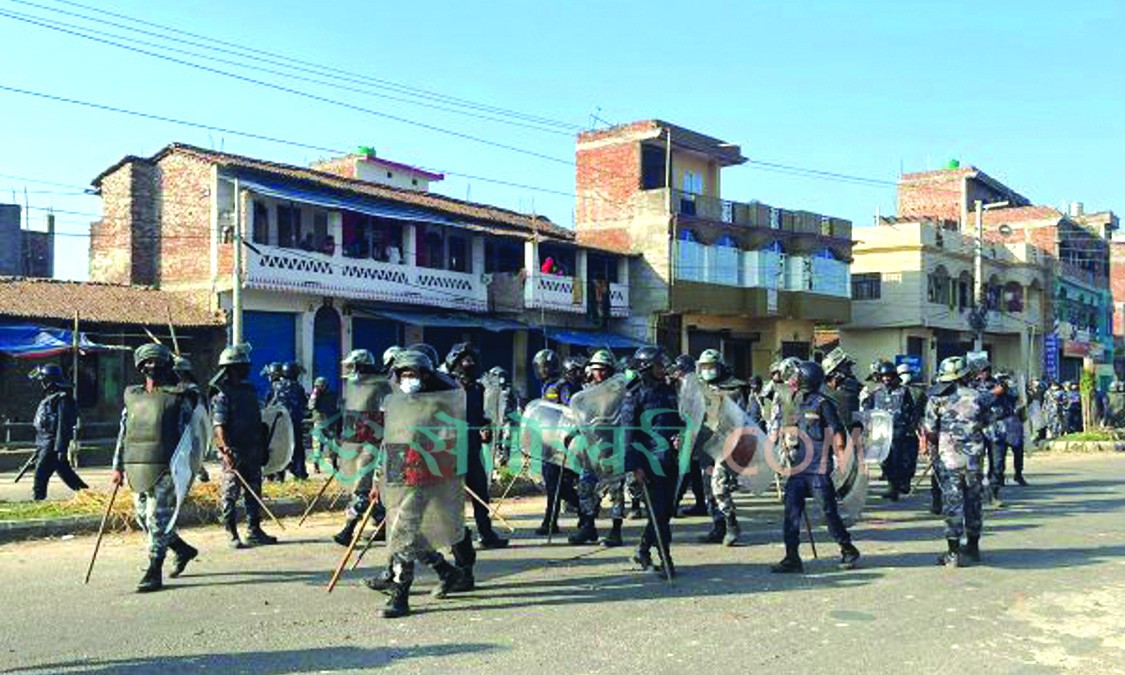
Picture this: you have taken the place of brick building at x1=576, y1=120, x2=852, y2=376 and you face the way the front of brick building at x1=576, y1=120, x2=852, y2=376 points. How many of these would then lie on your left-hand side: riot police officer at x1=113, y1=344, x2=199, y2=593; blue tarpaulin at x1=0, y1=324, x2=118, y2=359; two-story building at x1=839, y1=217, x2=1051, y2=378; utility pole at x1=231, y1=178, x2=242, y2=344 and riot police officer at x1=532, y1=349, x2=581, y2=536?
1

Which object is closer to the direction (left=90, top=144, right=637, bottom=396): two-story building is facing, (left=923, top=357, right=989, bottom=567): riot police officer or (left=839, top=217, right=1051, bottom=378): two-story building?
the riot police officer

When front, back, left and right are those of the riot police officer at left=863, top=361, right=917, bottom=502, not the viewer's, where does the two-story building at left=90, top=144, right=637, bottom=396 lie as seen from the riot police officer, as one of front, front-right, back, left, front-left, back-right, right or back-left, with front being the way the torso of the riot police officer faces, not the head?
right

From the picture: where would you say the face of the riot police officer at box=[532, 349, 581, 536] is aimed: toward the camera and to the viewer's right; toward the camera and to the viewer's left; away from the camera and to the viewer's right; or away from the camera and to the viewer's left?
toward the camera and to the viewer's left

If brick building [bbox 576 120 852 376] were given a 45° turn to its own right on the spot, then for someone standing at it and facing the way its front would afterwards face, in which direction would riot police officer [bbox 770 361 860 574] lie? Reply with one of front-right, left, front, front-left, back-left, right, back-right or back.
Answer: front

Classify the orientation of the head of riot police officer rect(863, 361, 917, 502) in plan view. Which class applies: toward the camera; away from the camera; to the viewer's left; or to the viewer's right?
toward the camera

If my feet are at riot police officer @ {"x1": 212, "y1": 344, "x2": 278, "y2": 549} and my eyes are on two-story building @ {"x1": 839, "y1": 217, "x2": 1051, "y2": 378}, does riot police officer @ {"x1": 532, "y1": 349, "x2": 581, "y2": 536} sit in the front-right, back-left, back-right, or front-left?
front-right

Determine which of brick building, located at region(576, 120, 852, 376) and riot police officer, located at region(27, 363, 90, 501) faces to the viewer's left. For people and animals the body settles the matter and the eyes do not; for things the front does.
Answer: the riot police officer

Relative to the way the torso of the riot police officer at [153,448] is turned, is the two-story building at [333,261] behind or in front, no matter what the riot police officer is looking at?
behind

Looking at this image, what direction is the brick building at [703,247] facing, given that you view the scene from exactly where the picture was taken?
facing the viewer and to the right of the viewer

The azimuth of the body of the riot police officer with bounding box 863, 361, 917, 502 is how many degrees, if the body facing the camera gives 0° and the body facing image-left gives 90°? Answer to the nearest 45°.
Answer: approximately 45°

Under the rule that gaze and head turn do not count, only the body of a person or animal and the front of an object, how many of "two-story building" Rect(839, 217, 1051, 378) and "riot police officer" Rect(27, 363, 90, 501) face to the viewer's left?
1

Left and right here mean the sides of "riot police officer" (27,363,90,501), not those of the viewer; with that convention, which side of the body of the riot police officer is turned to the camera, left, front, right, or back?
left

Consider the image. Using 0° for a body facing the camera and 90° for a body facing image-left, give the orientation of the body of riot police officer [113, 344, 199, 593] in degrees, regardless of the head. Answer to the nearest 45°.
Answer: approximately 45°

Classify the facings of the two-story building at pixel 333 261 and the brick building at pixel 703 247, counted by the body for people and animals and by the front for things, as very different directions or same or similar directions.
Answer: same or similar directions

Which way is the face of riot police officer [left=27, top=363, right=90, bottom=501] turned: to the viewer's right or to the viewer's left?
to the viewer's left

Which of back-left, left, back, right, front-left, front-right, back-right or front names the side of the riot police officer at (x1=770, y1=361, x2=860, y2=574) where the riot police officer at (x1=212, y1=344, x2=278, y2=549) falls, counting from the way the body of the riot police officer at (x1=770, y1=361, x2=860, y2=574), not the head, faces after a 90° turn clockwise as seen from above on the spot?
front-left
